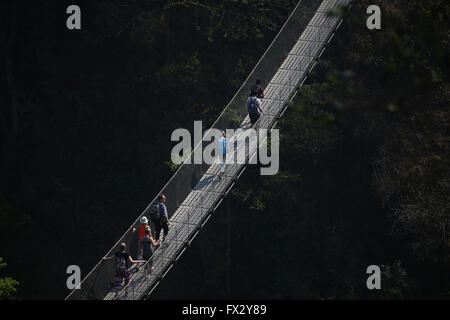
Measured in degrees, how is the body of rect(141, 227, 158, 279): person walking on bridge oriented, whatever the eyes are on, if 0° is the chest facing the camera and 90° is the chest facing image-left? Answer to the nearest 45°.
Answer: approximately 225°

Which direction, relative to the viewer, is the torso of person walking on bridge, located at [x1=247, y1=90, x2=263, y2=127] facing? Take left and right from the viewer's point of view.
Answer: facing away from the viewer and to the right of the viewer

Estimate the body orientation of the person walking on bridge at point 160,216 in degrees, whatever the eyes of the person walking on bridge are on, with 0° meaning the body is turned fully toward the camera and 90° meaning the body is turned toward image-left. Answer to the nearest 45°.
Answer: approximately 225°
